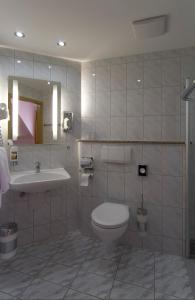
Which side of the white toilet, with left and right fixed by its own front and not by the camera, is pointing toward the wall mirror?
right

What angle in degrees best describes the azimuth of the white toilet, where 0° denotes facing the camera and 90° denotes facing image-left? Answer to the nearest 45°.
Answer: approximately 45°

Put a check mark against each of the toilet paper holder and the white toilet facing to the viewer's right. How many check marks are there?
0

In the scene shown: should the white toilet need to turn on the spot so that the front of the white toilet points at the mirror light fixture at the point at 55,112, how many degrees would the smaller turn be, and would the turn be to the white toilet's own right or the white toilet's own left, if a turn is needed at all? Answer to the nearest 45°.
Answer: approximately 90° to the white toilet's own right

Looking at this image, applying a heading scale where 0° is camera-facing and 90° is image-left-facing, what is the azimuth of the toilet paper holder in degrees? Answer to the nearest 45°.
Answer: approximately 45°
